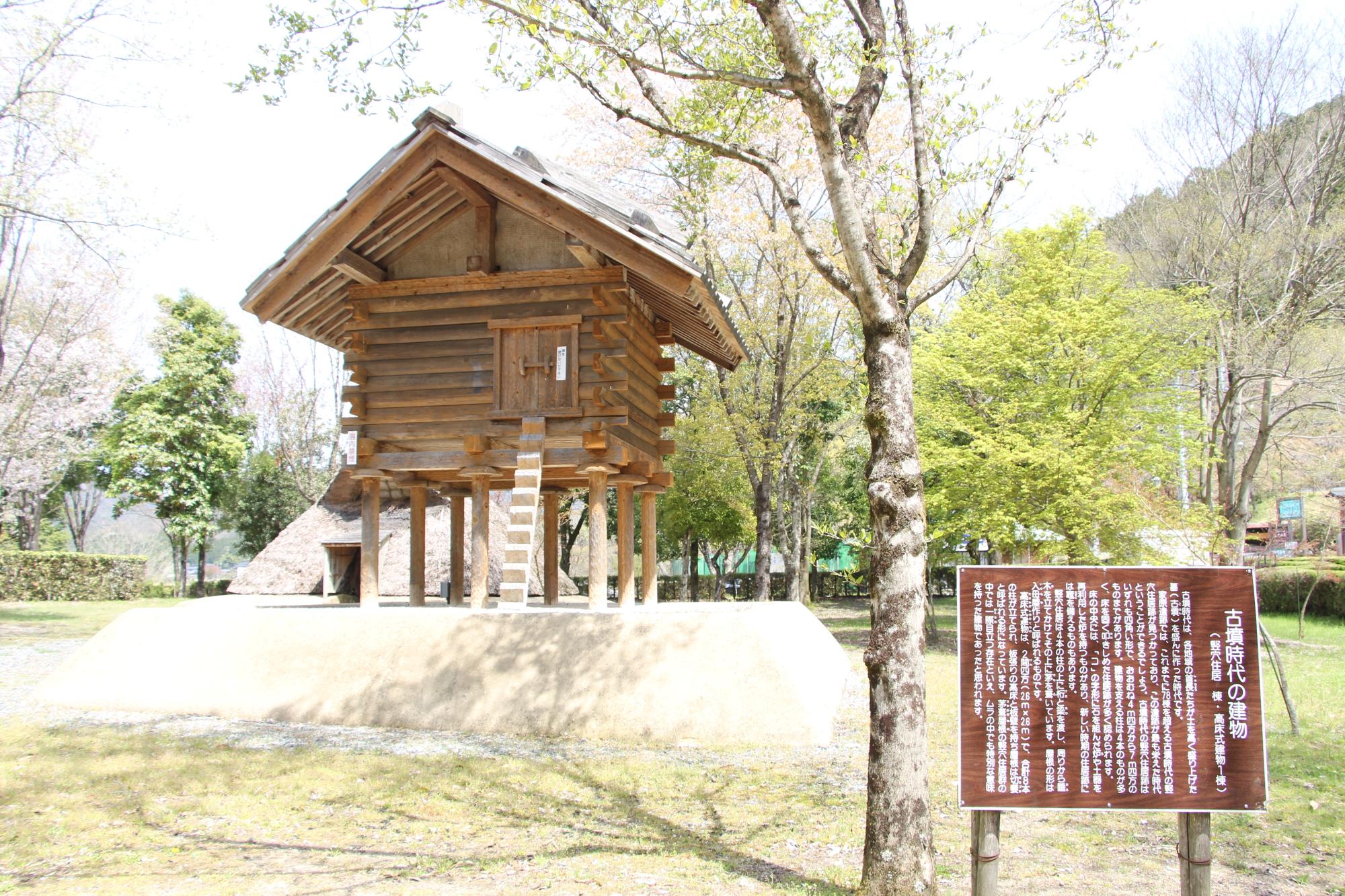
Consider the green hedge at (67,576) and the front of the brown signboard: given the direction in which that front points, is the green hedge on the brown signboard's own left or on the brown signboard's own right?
on the brown signboard's own right

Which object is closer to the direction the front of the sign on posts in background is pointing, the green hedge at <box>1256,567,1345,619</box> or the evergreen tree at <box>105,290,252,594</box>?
the green hedge

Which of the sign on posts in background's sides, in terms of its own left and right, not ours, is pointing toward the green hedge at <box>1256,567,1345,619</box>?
front

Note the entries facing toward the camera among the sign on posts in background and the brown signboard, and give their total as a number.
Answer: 2

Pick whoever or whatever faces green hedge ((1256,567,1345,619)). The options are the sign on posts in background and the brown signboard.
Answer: the sign on posts in background

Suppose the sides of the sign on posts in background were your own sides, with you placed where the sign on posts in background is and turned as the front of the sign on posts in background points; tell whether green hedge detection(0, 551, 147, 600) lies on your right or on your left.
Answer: on your right

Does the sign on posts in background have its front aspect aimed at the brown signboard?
yes
